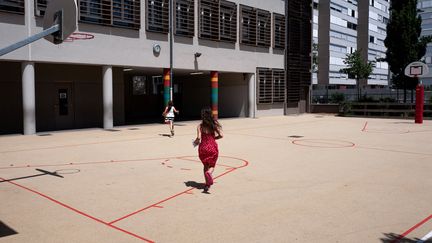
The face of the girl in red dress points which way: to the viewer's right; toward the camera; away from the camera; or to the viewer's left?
away from the camera

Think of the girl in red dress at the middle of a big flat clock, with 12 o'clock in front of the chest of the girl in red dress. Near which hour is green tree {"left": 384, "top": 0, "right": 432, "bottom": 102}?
The green tree is roughly at 1 o'clock from the girl in red dress.

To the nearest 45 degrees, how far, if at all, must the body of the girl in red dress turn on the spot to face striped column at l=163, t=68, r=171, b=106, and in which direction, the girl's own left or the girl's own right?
0° — they already face it

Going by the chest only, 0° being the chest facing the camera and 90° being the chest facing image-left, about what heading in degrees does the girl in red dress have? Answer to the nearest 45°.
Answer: approximately 180°

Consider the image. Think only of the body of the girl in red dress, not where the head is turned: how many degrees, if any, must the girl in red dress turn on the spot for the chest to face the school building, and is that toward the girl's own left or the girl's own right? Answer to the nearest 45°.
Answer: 0° — they already face it

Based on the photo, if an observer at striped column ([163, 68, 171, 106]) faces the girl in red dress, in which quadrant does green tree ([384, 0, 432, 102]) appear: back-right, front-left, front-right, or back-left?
back-left

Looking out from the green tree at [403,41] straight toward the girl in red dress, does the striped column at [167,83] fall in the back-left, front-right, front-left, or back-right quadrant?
front-right
